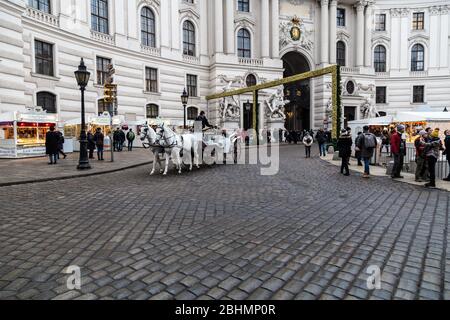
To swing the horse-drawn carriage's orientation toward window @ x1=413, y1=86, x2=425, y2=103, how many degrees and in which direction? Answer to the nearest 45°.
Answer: approximately 180°

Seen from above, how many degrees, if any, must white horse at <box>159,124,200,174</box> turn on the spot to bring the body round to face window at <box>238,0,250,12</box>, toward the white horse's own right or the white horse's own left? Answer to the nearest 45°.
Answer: approximately 135° to the white horse's own right

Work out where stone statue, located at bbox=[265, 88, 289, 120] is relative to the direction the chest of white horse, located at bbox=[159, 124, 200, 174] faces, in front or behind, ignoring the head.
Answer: behind

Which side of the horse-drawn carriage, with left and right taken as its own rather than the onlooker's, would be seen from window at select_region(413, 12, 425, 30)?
back

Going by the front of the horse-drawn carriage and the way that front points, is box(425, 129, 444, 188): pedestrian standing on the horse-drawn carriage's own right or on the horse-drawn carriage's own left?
on the horse-drawn carriage's own left

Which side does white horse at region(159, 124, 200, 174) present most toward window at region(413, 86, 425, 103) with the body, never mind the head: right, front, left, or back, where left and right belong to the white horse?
back

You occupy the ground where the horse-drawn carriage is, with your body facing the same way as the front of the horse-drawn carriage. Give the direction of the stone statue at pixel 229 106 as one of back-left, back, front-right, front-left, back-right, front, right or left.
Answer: back-right

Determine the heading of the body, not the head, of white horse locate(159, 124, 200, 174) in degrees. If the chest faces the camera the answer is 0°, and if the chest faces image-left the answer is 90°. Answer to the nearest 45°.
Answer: approximately 45°

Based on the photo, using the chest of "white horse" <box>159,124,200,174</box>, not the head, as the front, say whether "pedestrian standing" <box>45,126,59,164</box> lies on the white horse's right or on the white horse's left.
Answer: on the white horse's right

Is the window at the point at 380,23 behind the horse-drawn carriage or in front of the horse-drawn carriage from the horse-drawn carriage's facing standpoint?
behind
